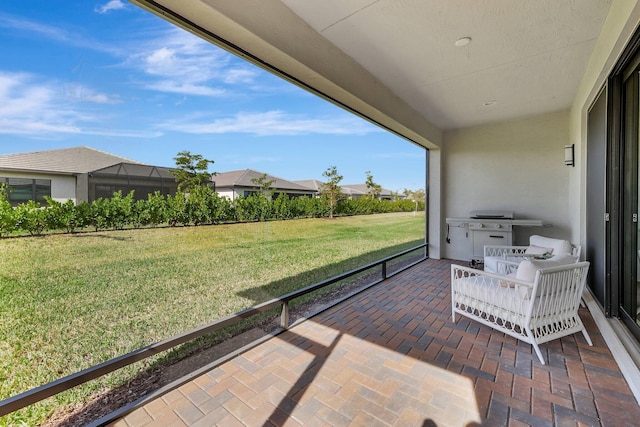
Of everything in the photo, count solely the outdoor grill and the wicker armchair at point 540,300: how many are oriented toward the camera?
1

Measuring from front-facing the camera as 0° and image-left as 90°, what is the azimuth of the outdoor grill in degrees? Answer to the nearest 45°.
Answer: approximately 0°

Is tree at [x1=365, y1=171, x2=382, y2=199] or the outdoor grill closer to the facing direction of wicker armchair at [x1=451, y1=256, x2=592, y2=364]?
the tree

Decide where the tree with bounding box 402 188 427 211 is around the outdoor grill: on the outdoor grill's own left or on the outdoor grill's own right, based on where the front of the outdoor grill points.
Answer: on the outdoor grill's own right
